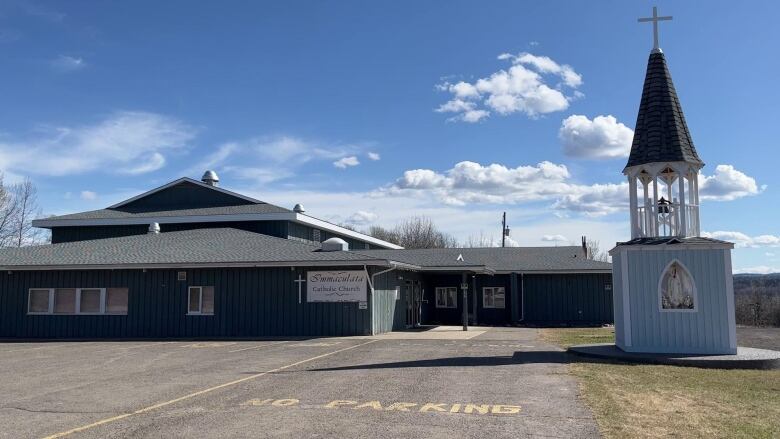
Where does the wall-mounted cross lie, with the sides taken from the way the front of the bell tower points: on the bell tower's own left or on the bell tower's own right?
on the bell tower's own right

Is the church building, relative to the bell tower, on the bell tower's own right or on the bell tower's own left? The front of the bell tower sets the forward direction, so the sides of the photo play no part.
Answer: on the bell tower's own right

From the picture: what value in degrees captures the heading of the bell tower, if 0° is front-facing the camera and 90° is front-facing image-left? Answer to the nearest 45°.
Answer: approximately 0°
